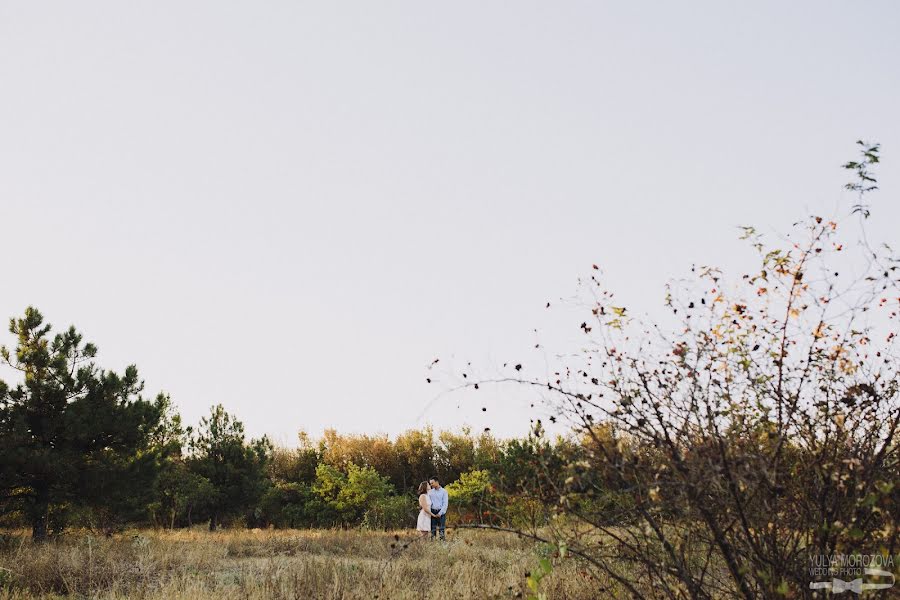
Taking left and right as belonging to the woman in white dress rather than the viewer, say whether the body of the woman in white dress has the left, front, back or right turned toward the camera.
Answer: right

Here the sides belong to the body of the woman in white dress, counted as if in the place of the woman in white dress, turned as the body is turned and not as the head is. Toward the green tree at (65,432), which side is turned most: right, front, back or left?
back

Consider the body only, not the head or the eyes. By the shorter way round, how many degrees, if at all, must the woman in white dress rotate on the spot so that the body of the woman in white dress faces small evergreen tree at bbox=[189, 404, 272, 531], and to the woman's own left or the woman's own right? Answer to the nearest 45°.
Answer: approximately 135° to the woman's own left
